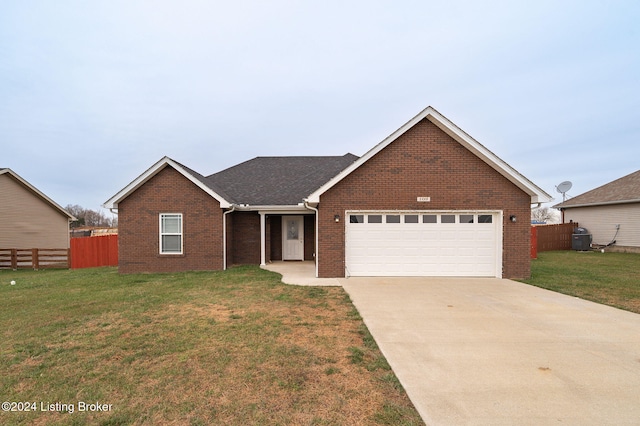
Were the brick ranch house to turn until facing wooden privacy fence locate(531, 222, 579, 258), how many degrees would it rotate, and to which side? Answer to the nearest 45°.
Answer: approximately 135° to its left

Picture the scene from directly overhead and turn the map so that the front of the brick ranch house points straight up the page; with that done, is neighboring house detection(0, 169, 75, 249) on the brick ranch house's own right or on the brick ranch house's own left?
on the brick ranch house's own right

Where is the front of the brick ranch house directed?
toward the camera

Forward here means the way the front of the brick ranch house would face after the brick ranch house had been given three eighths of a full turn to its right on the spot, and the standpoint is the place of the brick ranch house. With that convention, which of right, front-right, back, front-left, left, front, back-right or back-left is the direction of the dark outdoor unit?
right

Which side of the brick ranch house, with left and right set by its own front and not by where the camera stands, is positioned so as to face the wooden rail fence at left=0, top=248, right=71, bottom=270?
right

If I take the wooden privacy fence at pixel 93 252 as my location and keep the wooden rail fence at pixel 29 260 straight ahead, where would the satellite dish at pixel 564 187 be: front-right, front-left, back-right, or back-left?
back-right

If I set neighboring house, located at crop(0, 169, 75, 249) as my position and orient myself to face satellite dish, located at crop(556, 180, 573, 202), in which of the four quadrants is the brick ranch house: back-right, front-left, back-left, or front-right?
front-right
